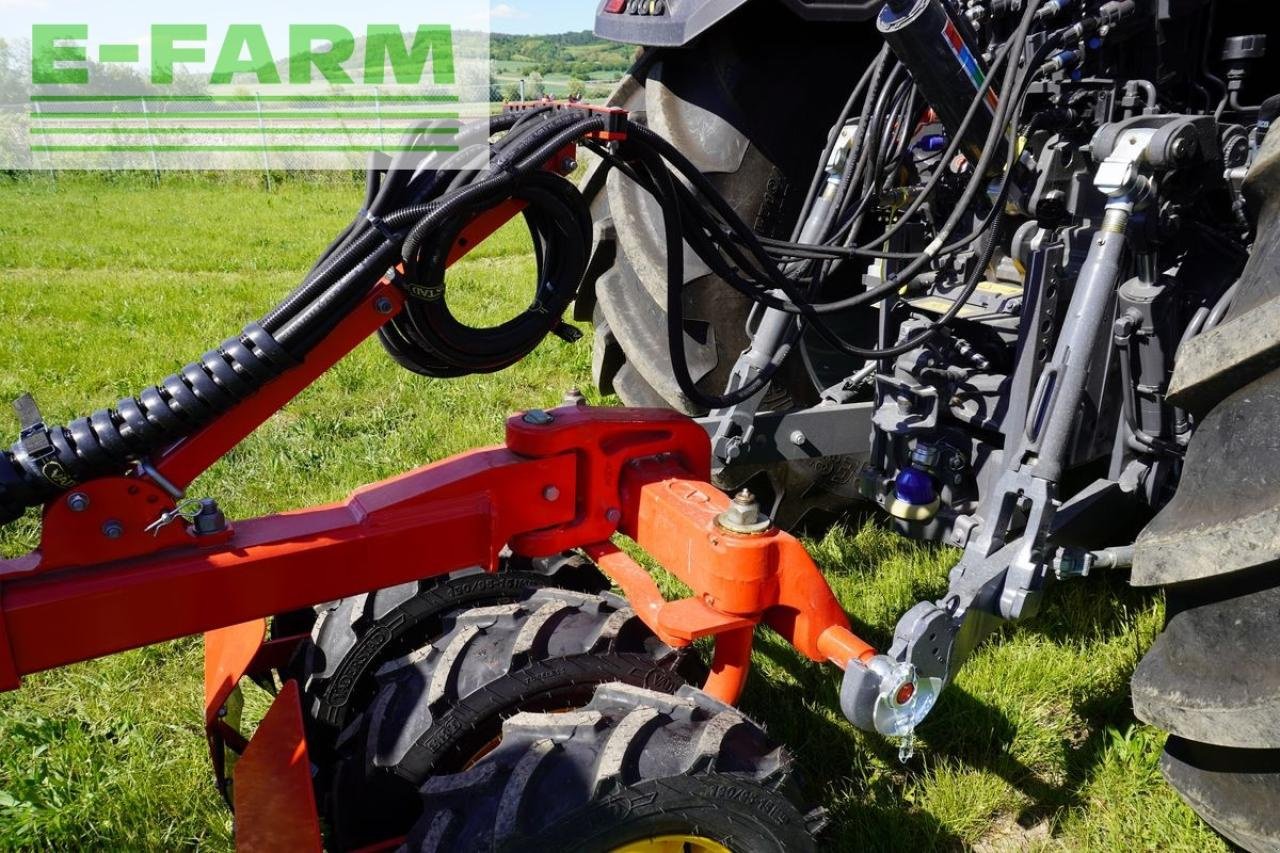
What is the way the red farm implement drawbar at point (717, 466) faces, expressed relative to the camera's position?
facing away from the viewer and to the right of the viewer
